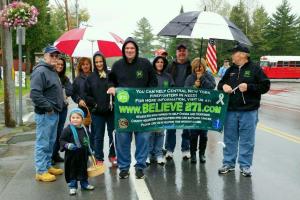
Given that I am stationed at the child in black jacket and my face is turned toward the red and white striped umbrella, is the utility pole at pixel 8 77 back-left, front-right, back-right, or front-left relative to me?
front-left

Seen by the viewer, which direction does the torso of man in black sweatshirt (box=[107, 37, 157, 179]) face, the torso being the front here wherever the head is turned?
toward the camera

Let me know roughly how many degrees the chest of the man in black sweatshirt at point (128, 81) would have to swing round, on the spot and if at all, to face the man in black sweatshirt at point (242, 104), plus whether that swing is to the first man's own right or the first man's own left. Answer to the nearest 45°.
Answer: approximately 90° to the first man's own left

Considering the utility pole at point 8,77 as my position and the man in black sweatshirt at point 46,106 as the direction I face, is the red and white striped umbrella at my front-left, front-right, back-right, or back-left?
front-left

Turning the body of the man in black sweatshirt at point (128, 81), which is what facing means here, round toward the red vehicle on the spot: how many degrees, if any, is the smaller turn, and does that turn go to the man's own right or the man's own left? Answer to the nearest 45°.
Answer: approximately 135° to the man's own left

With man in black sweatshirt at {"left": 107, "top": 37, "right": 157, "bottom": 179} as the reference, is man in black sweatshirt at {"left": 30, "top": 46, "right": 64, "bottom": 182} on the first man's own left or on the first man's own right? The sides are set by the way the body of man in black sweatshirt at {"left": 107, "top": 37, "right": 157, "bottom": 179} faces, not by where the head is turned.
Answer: on the first man's own right

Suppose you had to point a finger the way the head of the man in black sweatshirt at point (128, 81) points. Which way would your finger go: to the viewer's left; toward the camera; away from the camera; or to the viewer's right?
toward the camera
